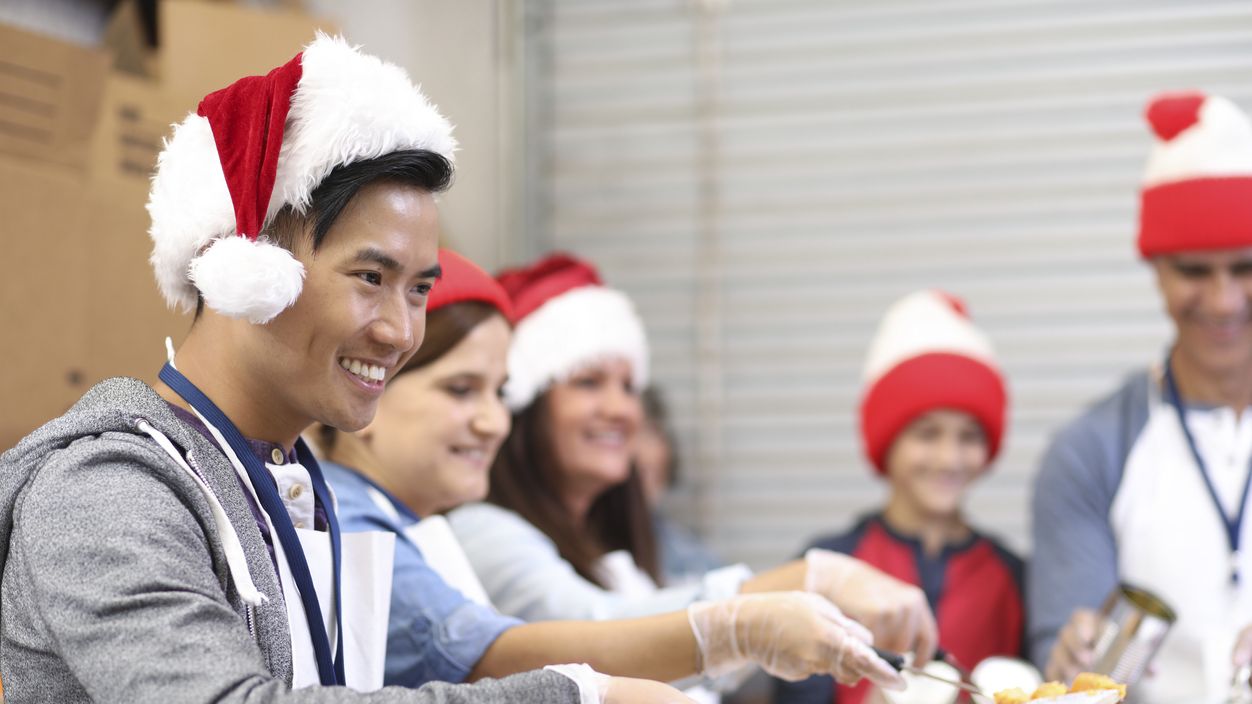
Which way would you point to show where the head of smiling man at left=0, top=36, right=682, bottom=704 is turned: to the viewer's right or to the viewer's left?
to the viewer's right

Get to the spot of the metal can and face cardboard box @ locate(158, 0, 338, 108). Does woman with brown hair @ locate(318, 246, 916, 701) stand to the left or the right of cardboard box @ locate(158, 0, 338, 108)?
left

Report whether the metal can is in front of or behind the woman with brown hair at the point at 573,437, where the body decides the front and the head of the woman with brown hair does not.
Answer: in front

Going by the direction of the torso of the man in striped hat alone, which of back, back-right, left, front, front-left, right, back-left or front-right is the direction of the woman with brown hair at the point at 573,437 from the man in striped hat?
right

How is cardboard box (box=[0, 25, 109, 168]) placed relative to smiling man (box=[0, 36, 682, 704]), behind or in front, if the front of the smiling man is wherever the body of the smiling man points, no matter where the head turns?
behind

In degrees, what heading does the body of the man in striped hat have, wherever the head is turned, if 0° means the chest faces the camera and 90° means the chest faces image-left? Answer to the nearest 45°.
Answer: approximately 0°

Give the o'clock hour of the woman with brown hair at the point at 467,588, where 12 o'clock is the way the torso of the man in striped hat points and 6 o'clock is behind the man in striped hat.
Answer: The woman with brown hair is roughly at 1 o'clock from the man in striped hat.

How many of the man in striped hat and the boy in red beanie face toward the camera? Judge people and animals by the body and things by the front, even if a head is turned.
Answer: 2

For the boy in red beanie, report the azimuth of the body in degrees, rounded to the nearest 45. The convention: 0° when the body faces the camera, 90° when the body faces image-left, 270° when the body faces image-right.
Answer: approximately 0°

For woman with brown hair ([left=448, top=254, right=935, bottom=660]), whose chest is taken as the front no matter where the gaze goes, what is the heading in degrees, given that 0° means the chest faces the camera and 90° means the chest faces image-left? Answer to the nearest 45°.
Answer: approximately 315°

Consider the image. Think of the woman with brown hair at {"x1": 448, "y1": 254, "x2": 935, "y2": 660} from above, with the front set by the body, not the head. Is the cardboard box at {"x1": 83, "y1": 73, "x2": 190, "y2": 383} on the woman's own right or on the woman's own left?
on the woman's own right

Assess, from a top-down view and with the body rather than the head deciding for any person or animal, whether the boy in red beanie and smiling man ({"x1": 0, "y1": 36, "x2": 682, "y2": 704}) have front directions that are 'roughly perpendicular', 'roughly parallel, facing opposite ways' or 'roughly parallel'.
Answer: roughly perpendicular

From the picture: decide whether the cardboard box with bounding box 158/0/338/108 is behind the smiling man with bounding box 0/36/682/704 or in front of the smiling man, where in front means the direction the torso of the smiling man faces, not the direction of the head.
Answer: behind

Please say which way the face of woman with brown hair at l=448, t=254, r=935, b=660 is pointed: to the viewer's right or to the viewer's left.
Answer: to the viewer's right
